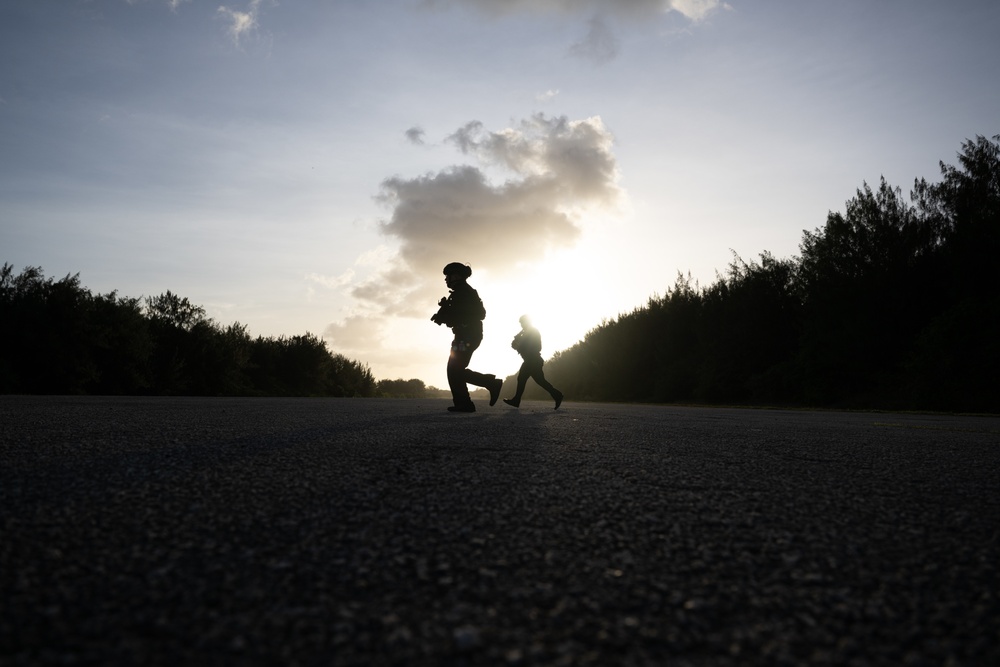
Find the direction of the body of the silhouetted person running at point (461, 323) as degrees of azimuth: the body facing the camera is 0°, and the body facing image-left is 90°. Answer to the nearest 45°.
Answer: approximately 90°

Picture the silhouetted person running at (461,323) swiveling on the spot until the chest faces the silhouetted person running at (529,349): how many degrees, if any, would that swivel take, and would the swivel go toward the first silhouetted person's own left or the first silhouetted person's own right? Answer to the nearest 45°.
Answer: approximately 90° to the first silhouetted person's own right

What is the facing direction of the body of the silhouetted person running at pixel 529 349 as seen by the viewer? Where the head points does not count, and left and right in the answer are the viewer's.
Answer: facing to the left of the viewer

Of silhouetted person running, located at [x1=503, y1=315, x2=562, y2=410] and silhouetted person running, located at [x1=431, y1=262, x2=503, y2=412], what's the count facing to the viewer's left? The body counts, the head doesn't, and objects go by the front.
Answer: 2

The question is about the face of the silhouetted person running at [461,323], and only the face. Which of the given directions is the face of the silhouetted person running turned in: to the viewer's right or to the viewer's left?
to the viewer's left

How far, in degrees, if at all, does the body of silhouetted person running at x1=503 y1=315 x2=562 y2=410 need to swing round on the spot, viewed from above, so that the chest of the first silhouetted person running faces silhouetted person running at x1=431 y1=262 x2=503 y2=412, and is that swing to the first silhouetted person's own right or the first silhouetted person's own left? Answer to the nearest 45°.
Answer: approximately 90° to the first silhouetted person's own left
